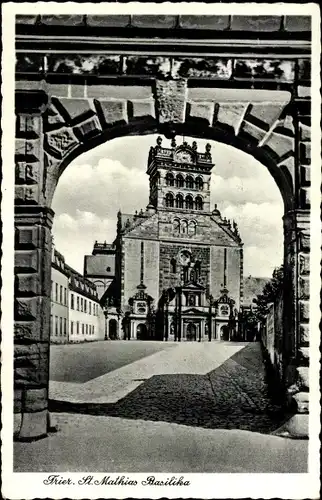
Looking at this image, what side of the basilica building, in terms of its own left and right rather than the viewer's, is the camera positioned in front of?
front
